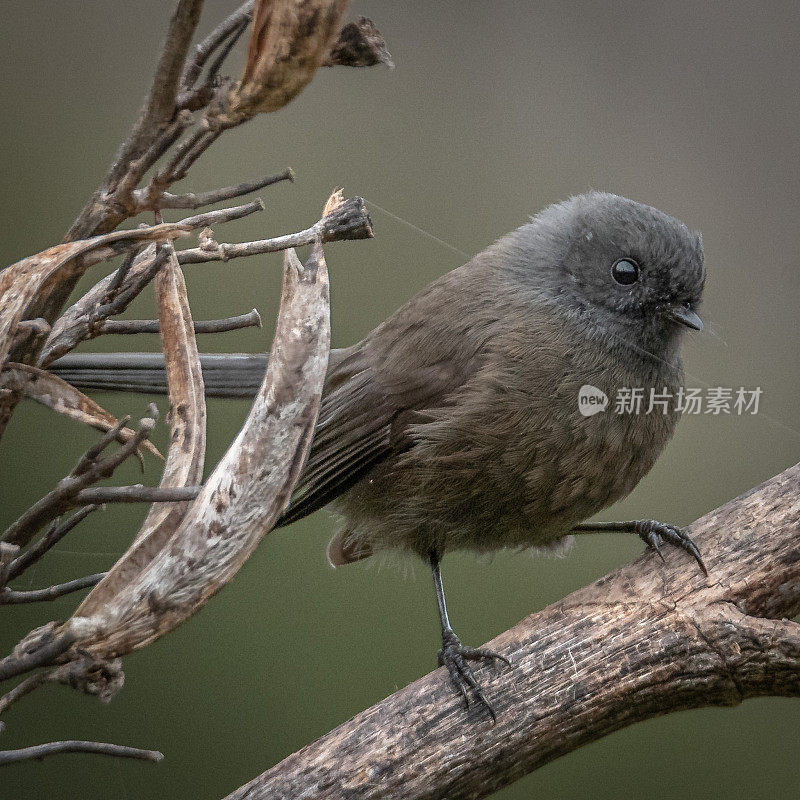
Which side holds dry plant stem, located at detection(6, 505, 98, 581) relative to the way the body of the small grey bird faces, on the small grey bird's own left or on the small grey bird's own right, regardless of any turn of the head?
on the small grey bird's own right

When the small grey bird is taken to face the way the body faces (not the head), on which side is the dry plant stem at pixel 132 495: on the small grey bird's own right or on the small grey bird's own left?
on the small grey bird's own right

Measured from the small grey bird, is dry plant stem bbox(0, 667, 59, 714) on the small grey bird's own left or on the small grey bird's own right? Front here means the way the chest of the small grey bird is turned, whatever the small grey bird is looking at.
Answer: on the small grey bird's own right

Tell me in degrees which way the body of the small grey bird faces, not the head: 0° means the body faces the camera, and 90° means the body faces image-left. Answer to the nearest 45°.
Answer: approximately 270°

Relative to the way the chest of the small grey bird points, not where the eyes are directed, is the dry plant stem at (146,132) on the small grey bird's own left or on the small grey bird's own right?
on the small grey bird's own right

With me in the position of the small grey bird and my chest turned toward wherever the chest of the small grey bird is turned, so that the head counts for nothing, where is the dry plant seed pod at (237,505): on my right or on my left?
on my right
